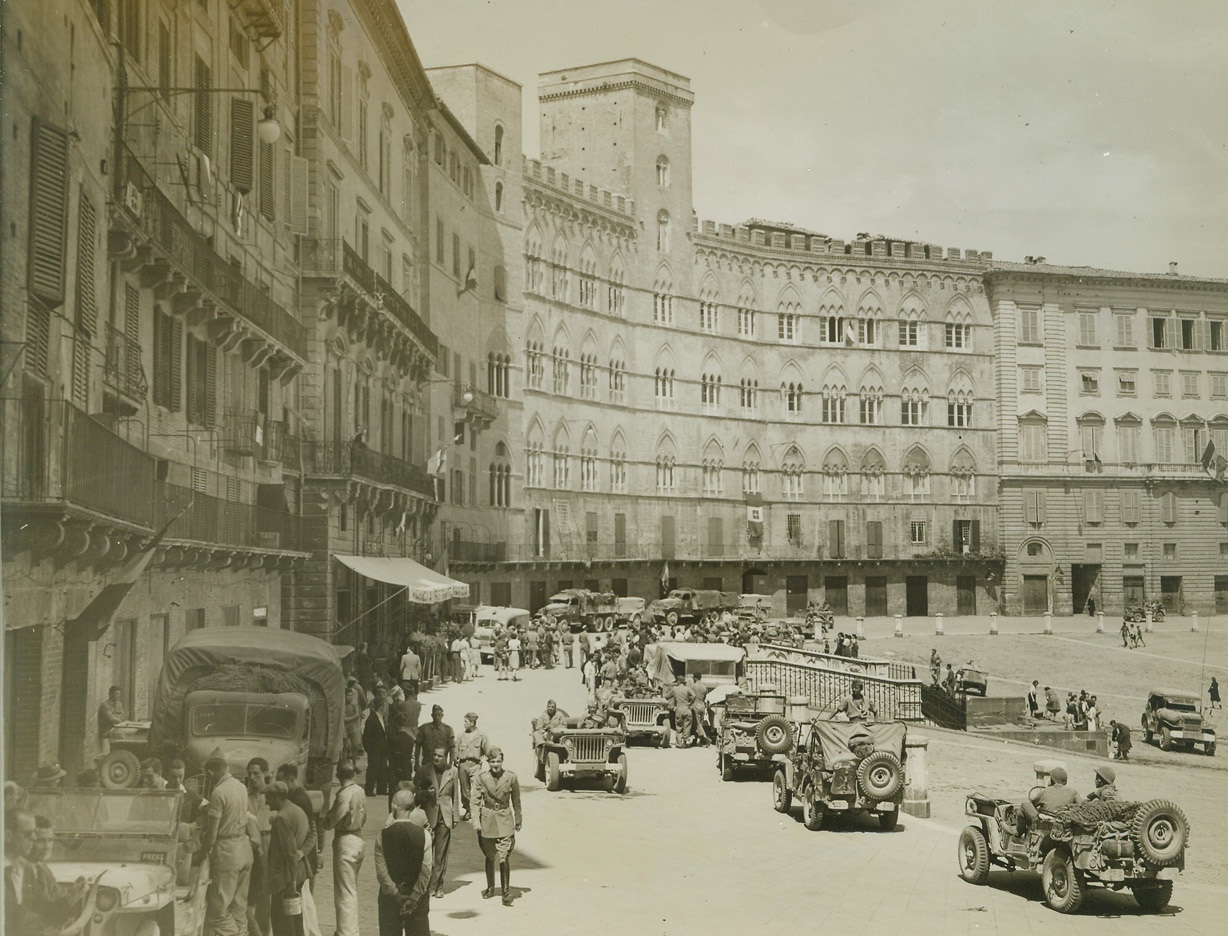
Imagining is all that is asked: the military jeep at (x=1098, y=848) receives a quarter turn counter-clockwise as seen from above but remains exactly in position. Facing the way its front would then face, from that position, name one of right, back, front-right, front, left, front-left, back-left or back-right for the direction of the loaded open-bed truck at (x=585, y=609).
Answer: right

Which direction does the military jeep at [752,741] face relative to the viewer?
away from the camera

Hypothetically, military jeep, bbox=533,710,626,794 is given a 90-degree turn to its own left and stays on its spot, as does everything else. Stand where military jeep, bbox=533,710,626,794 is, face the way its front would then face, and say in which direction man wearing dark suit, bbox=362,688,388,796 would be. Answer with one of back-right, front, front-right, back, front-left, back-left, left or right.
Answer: back-right

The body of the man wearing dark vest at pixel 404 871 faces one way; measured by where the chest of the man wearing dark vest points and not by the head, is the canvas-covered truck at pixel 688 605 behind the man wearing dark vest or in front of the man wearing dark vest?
in front

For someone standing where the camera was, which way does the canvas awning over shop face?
facing the viewer and to the right of the viewer

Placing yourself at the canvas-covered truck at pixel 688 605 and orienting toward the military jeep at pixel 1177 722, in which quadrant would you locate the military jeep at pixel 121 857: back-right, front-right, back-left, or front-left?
front-right

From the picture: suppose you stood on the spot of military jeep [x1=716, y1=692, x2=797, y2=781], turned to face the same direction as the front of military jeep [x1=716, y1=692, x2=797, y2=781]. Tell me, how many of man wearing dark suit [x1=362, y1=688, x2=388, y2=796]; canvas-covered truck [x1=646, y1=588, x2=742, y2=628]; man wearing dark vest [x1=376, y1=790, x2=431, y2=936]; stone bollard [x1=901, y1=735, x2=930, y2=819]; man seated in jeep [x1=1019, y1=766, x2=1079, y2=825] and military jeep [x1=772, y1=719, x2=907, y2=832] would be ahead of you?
1

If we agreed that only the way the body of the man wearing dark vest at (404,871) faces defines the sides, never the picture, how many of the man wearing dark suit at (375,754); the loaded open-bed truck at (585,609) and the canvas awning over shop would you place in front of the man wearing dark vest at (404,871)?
3

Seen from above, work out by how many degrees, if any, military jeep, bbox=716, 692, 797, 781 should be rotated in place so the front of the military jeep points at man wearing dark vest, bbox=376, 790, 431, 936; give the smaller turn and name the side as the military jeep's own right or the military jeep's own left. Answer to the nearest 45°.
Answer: approximately 180°

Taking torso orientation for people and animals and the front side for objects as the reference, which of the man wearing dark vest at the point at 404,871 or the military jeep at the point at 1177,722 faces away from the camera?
the man wearing dark vest

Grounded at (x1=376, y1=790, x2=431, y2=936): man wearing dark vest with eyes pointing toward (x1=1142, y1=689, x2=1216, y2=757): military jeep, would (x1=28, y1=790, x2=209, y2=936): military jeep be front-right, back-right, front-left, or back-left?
back-left

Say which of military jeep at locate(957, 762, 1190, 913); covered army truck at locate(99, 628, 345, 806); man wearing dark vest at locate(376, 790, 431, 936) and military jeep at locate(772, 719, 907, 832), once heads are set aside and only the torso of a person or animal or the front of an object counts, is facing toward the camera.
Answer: the covered army truck

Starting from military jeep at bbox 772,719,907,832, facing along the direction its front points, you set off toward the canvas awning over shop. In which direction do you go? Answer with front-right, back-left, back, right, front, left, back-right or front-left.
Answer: front-left

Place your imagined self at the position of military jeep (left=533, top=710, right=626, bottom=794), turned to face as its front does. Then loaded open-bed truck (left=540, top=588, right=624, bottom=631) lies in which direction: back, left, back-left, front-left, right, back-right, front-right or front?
back

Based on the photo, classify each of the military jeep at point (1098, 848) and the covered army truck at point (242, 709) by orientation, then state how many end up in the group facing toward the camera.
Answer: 1

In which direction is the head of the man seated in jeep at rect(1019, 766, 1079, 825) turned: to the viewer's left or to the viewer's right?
to the viewer's left

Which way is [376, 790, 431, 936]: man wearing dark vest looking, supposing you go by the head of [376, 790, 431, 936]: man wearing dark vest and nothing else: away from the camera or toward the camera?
away from the camera

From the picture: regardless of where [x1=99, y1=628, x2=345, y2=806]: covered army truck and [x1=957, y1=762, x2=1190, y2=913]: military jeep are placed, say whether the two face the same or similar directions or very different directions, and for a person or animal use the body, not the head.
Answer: very different directions

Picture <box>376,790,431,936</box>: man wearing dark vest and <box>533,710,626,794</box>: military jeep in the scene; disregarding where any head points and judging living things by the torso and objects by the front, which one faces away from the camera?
the man wearing dark vest

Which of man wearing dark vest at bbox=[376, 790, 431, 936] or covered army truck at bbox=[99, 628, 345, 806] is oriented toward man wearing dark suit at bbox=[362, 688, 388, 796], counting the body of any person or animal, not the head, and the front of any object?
man wearing dark vest at bbox=[376, 790, 431, 936]

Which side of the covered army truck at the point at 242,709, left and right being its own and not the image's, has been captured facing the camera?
front
